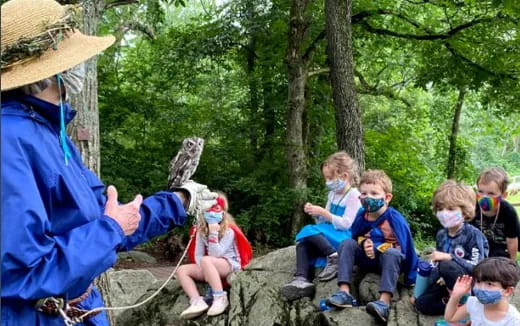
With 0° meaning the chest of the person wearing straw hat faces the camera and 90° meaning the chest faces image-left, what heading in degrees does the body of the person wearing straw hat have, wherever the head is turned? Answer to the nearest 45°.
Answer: approximately 270°

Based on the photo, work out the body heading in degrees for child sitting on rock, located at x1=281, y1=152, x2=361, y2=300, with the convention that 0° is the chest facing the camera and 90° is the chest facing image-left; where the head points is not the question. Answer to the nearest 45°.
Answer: approximately 45°

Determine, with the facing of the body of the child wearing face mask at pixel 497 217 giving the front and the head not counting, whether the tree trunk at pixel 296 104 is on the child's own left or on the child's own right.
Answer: on the child's own right

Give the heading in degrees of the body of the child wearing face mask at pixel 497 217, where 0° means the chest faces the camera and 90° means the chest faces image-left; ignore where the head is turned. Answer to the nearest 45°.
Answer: approximately 45°

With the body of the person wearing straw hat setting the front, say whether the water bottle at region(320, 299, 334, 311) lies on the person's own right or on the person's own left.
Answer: on the person's own left

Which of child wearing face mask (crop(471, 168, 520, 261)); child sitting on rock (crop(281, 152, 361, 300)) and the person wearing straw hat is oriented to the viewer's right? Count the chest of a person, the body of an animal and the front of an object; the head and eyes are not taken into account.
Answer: the person wearing straw hat

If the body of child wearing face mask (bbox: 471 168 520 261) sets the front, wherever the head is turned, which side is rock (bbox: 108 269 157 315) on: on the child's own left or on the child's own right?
on the child's own right

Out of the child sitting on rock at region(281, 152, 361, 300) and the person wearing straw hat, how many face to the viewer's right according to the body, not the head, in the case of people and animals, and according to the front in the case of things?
1

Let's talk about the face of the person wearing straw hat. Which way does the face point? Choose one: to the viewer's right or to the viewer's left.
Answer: to the viewer's right

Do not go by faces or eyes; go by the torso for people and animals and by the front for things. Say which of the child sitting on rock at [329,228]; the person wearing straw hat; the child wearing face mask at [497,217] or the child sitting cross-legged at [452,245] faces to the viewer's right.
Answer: the person wearing straw hat

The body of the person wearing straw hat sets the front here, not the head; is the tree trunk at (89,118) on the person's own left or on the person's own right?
on the person's own left

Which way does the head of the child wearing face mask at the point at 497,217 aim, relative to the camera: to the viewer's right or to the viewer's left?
to the viewer's left
